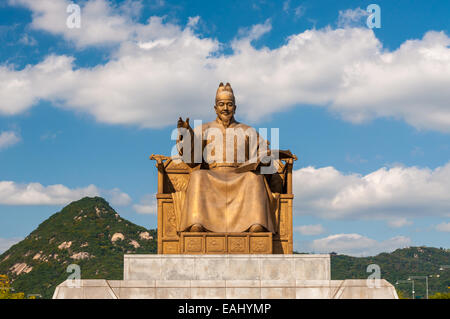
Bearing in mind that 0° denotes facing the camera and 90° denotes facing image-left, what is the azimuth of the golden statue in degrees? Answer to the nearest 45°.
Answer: approximately 0°
